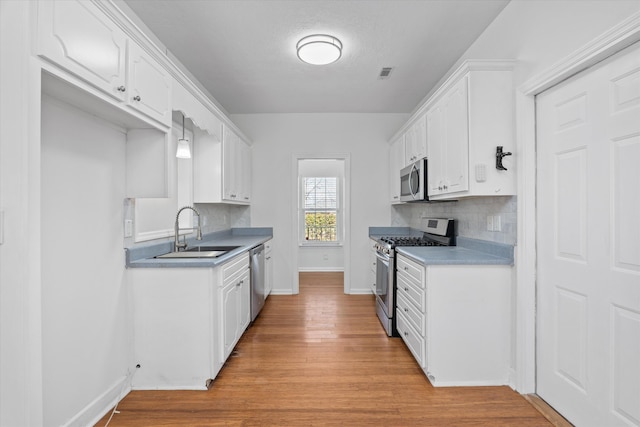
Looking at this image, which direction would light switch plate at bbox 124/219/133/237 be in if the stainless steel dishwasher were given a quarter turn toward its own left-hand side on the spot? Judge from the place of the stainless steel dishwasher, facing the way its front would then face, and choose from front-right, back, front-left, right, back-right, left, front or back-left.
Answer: back-left

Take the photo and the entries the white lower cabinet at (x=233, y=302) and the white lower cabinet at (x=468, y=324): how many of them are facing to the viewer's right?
1

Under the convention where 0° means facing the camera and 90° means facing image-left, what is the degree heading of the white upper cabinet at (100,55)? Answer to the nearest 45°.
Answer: approximately 315°

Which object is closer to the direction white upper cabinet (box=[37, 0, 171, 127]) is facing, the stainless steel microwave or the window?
the stainless steel microwave

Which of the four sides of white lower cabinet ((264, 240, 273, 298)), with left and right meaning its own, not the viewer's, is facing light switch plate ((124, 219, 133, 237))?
right

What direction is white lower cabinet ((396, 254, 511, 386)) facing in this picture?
to the viewer's left

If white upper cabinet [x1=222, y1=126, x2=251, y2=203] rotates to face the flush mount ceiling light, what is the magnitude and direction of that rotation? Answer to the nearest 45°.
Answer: approximately 45° to its right

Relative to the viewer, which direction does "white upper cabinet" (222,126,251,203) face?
to the viewer's right

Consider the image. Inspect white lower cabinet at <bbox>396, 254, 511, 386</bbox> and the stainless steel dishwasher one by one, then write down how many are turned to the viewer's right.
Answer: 1

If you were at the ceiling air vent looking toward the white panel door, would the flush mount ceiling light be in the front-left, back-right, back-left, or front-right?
front-right

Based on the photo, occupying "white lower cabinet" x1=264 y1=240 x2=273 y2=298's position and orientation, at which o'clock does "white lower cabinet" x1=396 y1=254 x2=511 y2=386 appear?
"white lower cabinet" x1=396 y1=254 x2=511 y2=386 is roughly at 2 o'clock from "white lower cabinet" x1=264 y1=240 x2=273 y2=298.

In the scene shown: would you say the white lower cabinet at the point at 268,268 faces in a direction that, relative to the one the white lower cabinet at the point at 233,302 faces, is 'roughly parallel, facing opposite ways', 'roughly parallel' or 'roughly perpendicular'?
roughly parallel

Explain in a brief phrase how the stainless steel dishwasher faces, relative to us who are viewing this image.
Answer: facing to the right of the viewer

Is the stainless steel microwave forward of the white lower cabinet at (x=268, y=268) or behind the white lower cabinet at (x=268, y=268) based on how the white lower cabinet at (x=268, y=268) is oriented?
forward

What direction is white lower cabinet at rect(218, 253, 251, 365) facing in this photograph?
to the viewer's right

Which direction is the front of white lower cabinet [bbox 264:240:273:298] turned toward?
to the viewer's right
